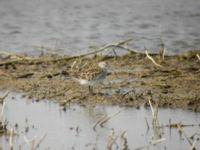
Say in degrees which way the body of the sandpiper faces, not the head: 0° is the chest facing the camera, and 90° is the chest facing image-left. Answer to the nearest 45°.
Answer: approximately 270°
